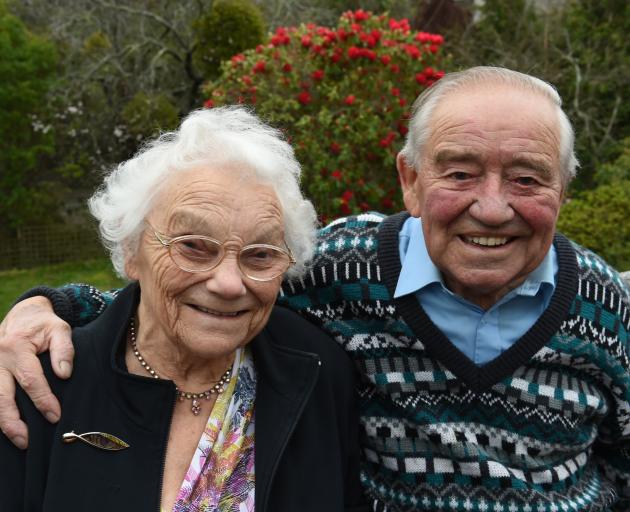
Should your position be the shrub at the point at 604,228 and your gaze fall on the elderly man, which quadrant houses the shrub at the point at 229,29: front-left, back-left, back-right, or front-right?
back-right

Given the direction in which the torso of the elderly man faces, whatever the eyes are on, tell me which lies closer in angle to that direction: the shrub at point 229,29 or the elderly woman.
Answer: the elderly woman

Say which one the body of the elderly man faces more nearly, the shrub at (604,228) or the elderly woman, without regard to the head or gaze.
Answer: the elderly woman

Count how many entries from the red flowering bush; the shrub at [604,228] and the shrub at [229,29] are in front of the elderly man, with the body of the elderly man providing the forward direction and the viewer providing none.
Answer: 0

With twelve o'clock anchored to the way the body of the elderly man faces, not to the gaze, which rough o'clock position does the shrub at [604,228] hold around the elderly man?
The shrub is roughly at 7 o'clock from the elderly man.

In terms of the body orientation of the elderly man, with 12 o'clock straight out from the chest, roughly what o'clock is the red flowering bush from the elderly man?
The red flowering bush is roughly at 6 o'clock from the elderly man.

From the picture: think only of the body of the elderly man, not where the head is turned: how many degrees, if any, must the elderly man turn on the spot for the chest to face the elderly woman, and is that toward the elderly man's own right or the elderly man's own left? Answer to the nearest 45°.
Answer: approximately 90° to the elderly man's own right

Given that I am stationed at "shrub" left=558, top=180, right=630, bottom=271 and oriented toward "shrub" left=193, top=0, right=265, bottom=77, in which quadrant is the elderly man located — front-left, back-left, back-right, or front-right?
back-left

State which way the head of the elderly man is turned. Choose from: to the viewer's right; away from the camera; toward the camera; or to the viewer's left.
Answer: toward the camera

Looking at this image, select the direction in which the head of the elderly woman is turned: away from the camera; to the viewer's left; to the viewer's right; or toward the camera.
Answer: toward the camera

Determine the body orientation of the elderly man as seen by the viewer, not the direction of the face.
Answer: toward the camera

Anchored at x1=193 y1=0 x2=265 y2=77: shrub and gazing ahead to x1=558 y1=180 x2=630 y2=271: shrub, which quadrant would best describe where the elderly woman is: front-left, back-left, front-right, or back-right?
front-right

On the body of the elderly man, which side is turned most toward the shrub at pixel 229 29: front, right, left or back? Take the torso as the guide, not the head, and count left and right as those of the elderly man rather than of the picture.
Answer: back
